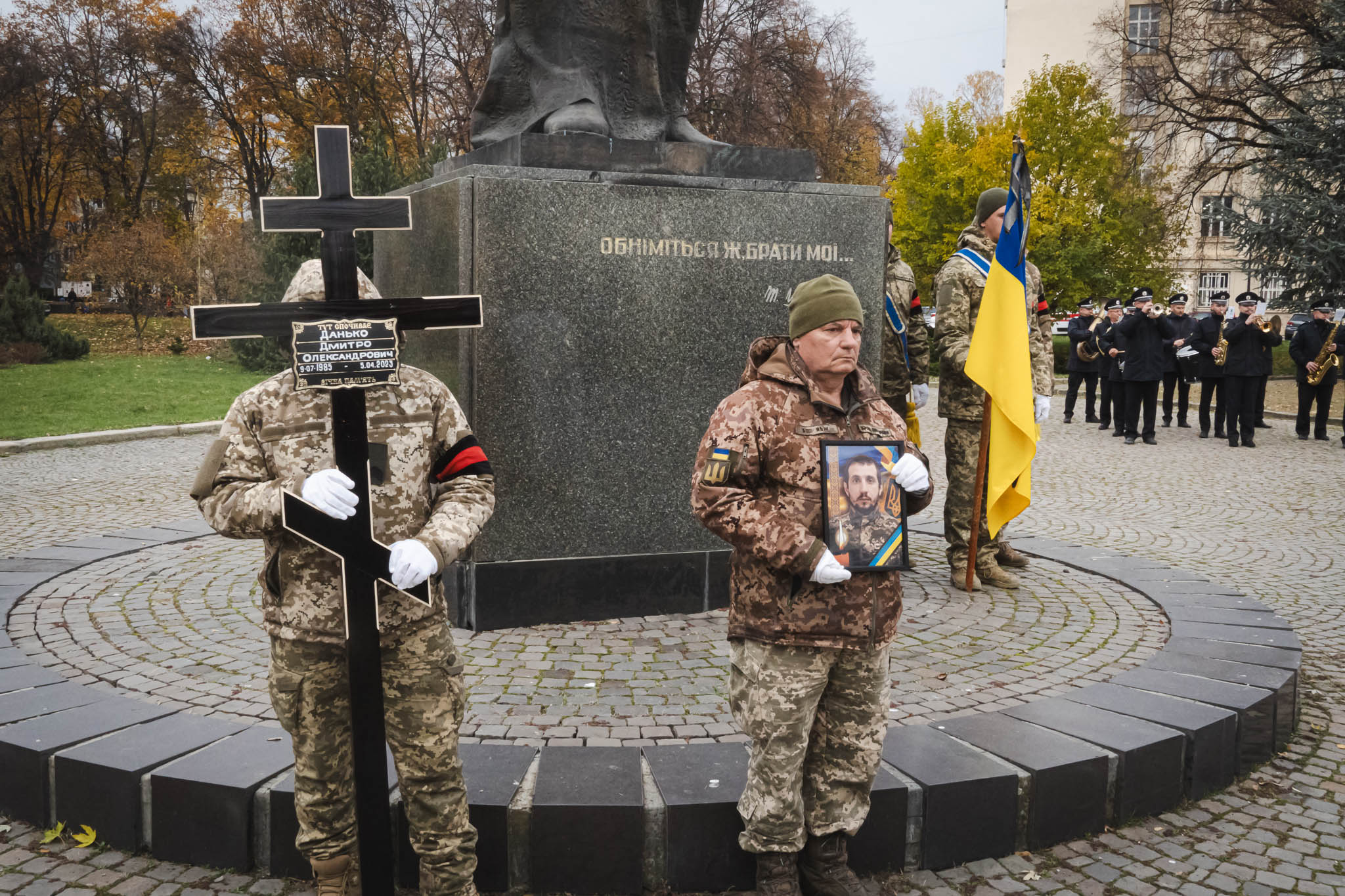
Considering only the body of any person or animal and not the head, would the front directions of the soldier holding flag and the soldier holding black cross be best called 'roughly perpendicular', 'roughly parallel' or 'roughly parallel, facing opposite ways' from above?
roughly parallel

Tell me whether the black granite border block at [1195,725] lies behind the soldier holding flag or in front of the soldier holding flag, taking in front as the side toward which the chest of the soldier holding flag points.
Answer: in front

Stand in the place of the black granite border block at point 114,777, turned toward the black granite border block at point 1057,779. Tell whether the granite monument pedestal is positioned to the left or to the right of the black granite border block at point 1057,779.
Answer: left

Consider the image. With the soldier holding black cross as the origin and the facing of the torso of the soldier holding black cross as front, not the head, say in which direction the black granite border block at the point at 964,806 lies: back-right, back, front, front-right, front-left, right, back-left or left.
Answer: left

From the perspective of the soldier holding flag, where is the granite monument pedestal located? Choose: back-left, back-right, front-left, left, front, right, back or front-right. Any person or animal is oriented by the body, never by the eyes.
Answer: right

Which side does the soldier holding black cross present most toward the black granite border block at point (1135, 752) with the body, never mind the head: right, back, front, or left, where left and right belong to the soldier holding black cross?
left

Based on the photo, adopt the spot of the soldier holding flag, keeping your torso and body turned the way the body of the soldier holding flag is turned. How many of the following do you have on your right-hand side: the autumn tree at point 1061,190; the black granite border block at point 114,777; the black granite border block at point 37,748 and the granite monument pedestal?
3

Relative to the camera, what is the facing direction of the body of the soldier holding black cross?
toward the camera

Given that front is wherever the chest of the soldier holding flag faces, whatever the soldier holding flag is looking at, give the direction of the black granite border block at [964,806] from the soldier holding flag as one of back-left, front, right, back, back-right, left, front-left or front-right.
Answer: front-right

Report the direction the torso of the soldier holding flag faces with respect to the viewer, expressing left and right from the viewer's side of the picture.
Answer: facing the viewer and to the right of the viewer

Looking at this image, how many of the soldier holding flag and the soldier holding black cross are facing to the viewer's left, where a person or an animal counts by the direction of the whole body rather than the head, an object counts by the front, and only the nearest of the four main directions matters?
0

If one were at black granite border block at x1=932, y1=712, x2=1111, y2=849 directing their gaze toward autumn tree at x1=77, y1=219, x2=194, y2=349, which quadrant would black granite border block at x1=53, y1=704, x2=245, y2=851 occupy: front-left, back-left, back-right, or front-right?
front-left

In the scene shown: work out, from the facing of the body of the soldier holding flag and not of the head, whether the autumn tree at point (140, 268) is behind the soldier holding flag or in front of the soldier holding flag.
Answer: behind

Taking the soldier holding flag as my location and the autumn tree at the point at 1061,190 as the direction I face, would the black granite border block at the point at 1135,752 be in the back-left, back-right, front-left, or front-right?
back-right

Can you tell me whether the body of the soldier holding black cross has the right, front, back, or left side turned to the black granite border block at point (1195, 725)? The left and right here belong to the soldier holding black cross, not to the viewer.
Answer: left

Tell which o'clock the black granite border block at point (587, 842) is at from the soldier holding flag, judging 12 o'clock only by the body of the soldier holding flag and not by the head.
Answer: The black granite border block is roughly at 2 o'clock from the soldier holding flag.

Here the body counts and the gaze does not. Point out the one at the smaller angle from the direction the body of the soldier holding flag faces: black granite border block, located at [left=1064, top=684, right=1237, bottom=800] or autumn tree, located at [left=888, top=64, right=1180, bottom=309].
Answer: the black granite border block

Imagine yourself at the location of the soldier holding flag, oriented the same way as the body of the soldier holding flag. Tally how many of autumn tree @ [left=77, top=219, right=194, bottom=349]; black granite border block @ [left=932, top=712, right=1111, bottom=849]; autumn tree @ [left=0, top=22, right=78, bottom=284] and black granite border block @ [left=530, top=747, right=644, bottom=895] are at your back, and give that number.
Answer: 2
